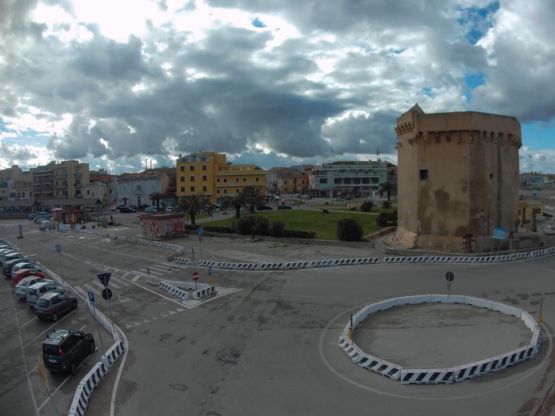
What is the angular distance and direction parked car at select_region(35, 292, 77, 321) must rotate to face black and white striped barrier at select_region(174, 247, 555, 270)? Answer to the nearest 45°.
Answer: approximately 45° to its right

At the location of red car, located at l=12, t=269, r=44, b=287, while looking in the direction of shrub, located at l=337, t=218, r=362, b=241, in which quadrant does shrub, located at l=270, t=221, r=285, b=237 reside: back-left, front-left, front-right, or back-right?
front-left

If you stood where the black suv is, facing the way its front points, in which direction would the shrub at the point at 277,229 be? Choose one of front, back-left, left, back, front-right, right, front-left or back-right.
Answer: front

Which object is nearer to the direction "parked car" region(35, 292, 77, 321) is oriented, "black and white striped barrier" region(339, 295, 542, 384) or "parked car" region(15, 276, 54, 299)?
the parked car

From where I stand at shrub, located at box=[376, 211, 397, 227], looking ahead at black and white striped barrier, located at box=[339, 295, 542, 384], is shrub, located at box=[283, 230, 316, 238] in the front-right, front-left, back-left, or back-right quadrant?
front-right

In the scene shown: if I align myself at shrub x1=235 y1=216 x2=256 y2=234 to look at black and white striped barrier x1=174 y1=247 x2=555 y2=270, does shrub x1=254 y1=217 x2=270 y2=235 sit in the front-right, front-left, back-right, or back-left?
front-left
